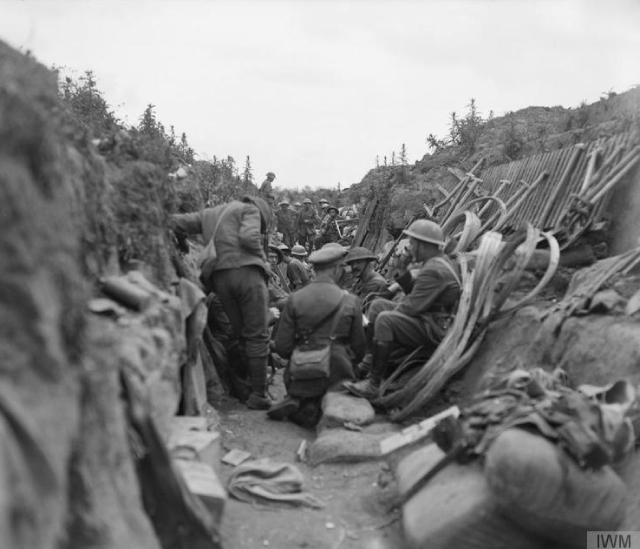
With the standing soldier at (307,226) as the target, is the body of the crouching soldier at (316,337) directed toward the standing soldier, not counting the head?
yes

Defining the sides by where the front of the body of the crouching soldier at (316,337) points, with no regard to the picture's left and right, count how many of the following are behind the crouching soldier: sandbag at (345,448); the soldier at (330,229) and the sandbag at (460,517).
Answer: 2

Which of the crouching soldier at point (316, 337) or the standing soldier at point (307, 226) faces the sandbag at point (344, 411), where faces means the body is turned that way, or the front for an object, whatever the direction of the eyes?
the standing soldier

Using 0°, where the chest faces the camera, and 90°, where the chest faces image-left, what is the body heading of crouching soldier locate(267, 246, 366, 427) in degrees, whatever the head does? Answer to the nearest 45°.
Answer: approximately 180°

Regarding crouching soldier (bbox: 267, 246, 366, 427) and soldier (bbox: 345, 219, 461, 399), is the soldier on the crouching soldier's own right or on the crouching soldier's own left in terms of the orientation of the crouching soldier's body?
on the crouching soldier's own right

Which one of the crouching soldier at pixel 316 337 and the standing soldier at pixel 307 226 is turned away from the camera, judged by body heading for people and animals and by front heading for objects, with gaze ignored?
the crouching soldier

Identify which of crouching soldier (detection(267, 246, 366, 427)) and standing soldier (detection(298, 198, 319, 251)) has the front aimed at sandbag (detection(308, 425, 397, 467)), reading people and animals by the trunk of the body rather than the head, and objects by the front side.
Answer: the standing soldier

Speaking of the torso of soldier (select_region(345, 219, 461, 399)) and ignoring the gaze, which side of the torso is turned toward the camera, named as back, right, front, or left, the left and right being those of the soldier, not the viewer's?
left

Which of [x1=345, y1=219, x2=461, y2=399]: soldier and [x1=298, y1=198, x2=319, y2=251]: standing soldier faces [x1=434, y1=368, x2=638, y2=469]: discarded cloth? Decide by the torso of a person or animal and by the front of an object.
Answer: the standing soldier

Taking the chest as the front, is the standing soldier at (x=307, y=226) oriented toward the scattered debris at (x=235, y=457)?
yes
